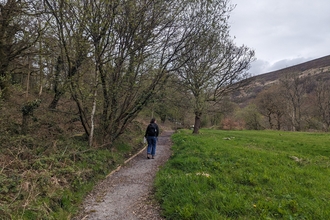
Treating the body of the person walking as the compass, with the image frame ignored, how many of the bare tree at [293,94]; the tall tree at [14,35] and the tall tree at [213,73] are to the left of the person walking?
1

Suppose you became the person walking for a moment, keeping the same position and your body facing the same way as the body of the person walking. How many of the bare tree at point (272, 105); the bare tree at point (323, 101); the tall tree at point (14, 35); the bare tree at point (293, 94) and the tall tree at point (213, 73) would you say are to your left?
1

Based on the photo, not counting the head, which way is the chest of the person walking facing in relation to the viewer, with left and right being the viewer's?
facing away from the viewer

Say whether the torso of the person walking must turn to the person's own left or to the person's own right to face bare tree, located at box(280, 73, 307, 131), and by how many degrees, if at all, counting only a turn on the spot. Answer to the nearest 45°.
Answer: approximately 45° to the person's own right

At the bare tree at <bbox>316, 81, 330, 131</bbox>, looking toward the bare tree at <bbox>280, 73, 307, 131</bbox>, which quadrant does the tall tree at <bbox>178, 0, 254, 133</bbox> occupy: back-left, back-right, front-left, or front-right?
front-left

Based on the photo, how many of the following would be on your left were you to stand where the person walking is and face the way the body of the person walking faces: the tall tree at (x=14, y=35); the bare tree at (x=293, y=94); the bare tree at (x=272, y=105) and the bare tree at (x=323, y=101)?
1

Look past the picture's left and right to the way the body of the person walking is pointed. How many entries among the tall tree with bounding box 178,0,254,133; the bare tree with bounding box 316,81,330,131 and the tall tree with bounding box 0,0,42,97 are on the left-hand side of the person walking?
1

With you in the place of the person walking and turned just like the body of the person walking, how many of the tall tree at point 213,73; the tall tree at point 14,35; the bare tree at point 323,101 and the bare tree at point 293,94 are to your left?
1

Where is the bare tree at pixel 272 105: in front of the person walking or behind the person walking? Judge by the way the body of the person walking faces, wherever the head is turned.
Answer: in front

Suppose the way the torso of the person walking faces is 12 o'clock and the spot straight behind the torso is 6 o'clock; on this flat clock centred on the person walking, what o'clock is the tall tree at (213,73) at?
The tall tree is roughly at 1 o'clock from the person walking.

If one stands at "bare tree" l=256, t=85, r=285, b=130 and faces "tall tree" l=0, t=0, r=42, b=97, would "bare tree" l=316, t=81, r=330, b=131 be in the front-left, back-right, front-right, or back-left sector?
back-left

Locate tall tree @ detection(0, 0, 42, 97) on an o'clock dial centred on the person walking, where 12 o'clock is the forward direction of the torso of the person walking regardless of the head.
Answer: The tall tree is roughly at 9 o'clock from the person walking.
